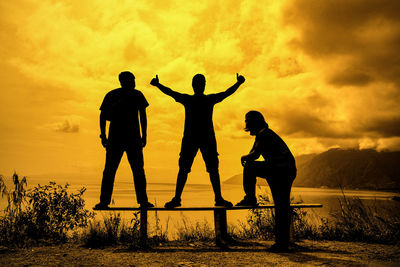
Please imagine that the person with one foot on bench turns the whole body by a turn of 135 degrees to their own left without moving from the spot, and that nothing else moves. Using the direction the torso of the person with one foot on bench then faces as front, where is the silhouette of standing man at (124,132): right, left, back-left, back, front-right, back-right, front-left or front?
back-right

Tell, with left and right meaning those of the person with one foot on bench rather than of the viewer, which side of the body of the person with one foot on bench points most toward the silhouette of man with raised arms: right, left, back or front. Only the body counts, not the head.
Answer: front

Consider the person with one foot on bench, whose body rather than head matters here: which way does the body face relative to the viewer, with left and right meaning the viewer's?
facing to the left of the viewer
